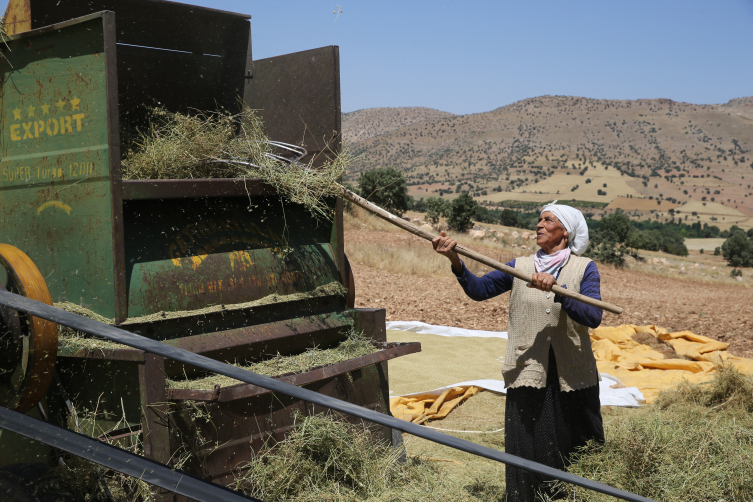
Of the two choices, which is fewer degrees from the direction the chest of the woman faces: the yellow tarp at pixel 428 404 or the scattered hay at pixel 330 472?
the scattered hay

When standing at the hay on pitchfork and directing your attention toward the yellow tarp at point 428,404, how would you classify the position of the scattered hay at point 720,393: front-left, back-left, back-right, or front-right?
front-right

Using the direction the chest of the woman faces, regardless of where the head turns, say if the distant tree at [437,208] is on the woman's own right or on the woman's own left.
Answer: on the woman's own right

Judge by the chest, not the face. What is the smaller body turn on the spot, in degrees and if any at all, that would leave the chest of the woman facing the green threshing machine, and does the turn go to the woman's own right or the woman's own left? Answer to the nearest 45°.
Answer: approximately 45° to the woman's own right

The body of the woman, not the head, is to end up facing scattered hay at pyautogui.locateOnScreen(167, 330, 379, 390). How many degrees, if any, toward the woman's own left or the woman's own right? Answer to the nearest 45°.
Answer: approximately 45° to the woman's own right

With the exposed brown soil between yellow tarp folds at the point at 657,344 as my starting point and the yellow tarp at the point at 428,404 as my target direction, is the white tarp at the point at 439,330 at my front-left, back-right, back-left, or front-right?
front-right

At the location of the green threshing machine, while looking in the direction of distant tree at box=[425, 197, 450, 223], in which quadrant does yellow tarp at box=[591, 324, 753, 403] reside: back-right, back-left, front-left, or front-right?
front-right

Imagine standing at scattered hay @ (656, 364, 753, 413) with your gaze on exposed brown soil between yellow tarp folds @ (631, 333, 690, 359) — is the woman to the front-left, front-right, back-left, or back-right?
back-left

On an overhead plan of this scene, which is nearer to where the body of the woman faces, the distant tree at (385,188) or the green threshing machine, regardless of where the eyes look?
the green threshing machine

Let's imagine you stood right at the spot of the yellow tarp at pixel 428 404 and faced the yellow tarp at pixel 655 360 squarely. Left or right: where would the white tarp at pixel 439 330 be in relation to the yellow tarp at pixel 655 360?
left

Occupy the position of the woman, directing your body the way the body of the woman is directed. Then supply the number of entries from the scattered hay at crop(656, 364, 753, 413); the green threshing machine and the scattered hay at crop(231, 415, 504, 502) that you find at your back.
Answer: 1

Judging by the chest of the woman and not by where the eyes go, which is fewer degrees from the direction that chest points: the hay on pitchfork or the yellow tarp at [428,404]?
the hay on pitchfork

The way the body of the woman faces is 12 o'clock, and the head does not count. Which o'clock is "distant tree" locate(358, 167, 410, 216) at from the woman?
The distant tree is roughly at 4 o'clock from the woman.

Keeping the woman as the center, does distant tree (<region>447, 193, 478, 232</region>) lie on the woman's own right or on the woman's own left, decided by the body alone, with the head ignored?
on the woman's own right

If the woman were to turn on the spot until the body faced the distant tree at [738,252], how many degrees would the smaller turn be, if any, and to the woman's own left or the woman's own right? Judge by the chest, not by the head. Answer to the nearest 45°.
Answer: approximately 135° to the woman's own right

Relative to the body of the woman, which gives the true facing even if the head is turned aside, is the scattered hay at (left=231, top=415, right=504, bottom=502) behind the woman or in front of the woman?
in front

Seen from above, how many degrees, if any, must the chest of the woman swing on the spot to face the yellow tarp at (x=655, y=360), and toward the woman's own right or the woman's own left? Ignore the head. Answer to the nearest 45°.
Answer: approximately 135° to the woman's own right
